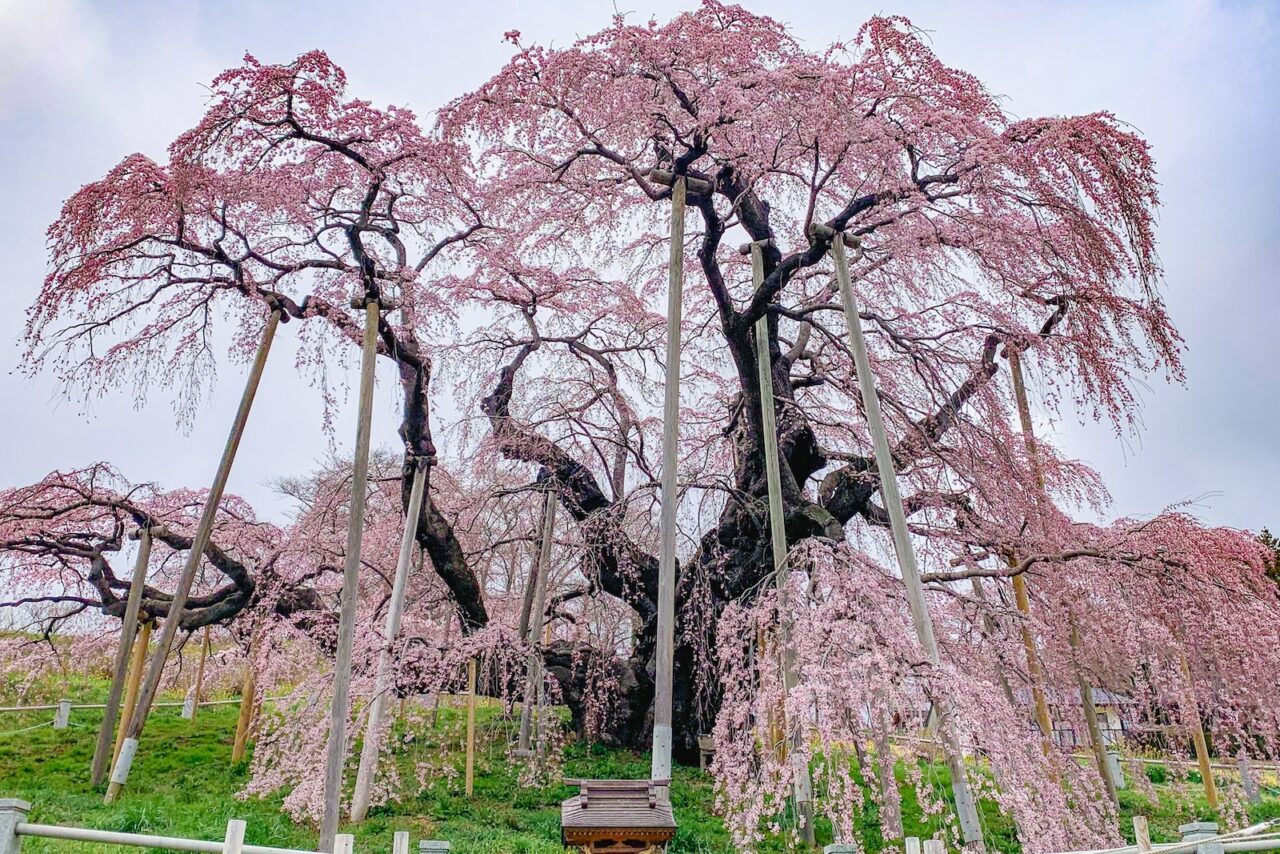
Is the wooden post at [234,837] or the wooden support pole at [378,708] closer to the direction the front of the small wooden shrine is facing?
the wooden post

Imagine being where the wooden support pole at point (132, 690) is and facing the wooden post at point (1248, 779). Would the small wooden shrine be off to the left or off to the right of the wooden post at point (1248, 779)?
right

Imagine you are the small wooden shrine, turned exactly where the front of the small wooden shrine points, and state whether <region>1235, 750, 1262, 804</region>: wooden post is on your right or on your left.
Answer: on your left

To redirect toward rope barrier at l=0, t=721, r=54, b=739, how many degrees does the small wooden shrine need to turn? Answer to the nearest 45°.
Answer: approximately 135° to its right

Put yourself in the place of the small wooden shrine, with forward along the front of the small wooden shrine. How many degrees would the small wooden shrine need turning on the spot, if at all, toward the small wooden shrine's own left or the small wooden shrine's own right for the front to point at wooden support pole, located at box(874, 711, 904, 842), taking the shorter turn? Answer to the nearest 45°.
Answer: approximately 90° to the small wooden shrine's own left

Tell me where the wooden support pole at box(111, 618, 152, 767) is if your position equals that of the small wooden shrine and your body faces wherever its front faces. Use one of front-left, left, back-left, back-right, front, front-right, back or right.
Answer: back-right

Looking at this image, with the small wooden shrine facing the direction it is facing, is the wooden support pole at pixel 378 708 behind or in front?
behind

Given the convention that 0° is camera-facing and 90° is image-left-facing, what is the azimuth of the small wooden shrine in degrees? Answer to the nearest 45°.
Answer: approximately 0°

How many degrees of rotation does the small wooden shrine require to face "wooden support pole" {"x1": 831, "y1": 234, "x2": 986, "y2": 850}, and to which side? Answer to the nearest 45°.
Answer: approximately 90° to its left

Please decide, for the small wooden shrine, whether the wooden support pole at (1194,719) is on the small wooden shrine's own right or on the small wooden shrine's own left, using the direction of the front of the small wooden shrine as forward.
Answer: on the small wooden shrine's own left

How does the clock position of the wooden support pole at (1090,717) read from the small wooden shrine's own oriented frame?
The wooden support pole is roughly at 8 o'clock from the small wooden shrine.

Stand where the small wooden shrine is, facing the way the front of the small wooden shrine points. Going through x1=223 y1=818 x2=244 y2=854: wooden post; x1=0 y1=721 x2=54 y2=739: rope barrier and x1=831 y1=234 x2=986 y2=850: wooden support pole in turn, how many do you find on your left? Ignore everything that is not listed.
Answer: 1
